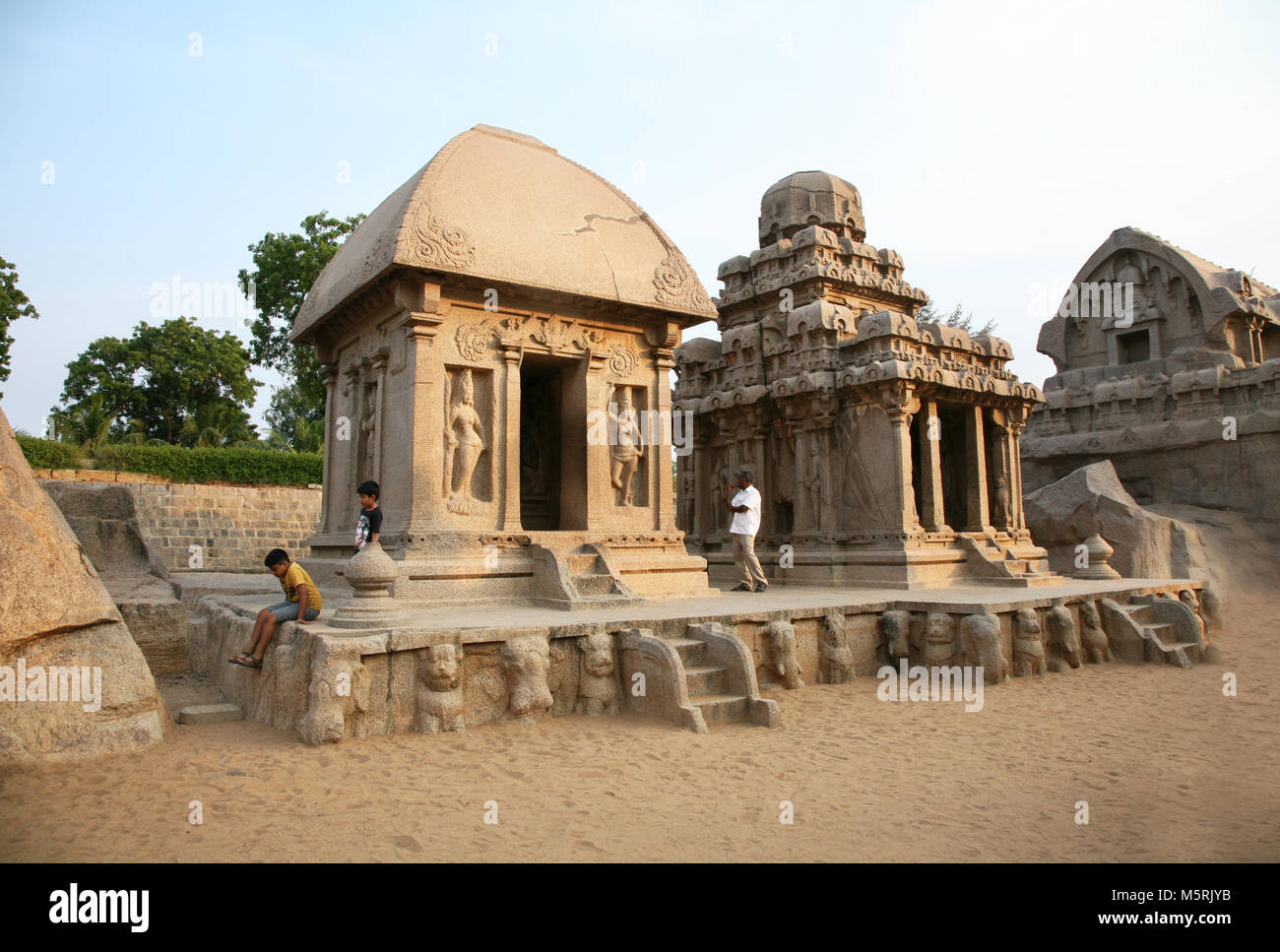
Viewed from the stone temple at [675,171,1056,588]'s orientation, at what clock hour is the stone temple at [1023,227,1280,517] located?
the stone temple at [1023,227,1280,517] is roughly at 9 o'clock from the stone temple at [675,171,1056,588].

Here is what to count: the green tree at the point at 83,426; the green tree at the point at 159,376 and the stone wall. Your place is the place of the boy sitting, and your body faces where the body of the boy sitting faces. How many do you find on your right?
3

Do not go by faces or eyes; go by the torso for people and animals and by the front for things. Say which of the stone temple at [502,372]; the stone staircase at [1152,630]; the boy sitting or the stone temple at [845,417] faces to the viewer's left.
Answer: the boy sitting

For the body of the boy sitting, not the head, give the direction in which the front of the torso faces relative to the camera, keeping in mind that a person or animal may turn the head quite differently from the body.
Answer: to the viewer's left

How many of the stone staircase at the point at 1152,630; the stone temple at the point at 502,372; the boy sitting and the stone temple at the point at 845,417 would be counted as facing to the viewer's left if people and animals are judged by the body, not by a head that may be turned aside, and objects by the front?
1

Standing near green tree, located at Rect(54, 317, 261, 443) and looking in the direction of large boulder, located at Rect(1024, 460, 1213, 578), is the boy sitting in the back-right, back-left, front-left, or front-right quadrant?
front-right

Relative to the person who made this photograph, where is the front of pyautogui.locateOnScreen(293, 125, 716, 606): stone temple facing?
facing the viewer and to the right of the viewer

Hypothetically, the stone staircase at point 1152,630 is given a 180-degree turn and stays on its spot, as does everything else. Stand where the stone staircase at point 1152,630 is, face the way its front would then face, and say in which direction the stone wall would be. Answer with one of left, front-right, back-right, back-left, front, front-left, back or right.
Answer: front-left

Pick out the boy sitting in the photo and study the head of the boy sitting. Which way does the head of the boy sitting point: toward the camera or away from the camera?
toward the camera

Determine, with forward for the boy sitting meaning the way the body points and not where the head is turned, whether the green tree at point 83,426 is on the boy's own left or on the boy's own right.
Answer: on the boy's own right

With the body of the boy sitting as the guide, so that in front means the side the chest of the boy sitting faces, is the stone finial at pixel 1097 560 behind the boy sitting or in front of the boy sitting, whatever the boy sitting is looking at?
behind

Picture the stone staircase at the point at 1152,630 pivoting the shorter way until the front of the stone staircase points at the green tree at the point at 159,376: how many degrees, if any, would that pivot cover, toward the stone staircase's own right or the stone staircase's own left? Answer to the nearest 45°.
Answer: approximately 135° to the stone staircase's own right

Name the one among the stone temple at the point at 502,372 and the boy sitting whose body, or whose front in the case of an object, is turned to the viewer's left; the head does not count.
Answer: the boy sitting

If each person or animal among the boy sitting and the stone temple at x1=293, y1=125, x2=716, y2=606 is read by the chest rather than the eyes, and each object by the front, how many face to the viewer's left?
1

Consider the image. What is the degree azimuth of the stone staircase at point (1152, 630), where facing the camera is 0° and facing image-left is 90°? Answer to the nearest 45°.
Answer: approximately 315°

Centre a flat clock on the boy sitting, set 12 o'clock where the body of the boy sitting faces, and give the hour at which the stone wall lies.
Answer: The stone wall is roughly at 3 o'clock from the boy sitting.

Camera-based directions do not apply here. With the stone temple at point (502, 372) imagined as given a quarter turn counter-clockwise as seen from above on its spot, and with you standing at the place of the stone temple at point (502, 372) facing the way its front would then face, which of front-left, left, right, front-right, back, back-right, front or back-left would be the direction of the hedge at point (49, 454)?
left
